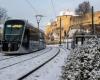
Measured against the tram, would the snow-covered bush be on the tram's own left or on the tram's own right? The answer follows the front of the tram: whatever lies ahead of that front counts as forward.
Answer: on the tram's own left
